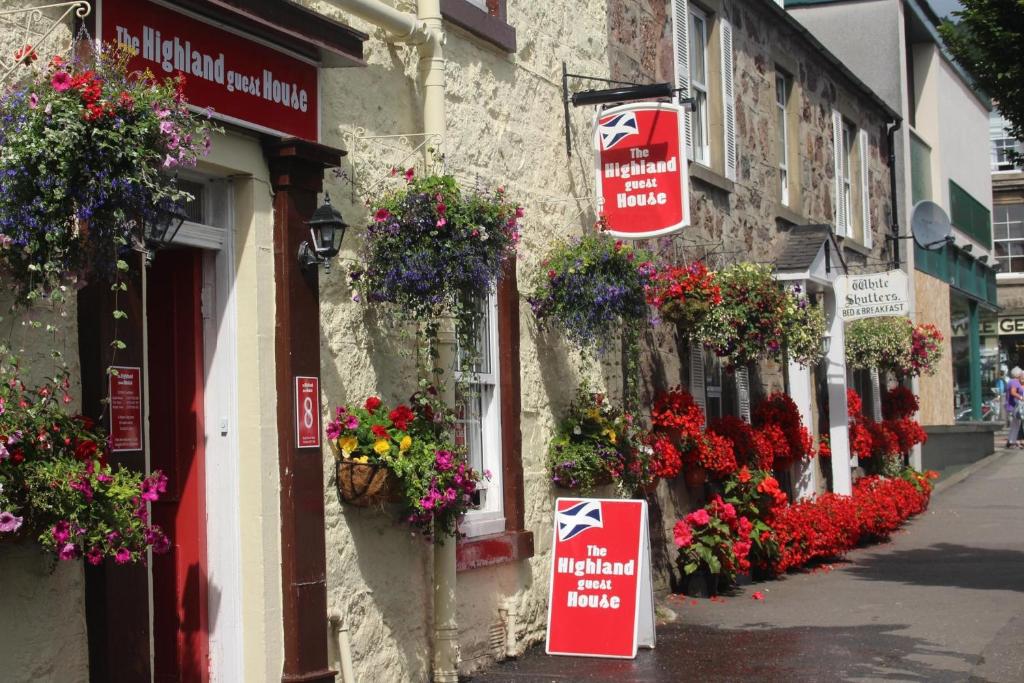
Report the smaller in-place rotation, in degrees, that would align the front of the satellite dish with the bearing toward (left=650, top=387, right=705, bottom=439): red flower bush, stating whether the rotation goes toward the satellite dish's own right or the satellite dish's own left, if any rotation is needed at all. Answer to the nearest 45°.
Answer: approximately 45° to the satellite dish's own right

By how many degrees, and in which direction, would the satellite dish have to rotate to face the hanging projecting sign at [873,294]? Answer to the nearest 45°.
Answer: approximately 45° to its right

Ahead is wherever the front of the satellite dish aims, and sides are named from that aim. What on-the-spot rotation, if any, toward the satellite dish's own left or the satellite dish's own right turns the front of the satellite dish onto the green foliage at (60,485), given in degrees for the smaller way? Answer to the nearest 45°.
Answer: approximately 45° to the satellite dish's own right
